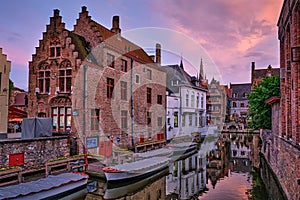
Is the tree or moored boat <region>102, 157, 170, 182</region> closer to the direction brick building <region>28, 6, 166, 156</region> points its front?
the moored boat
